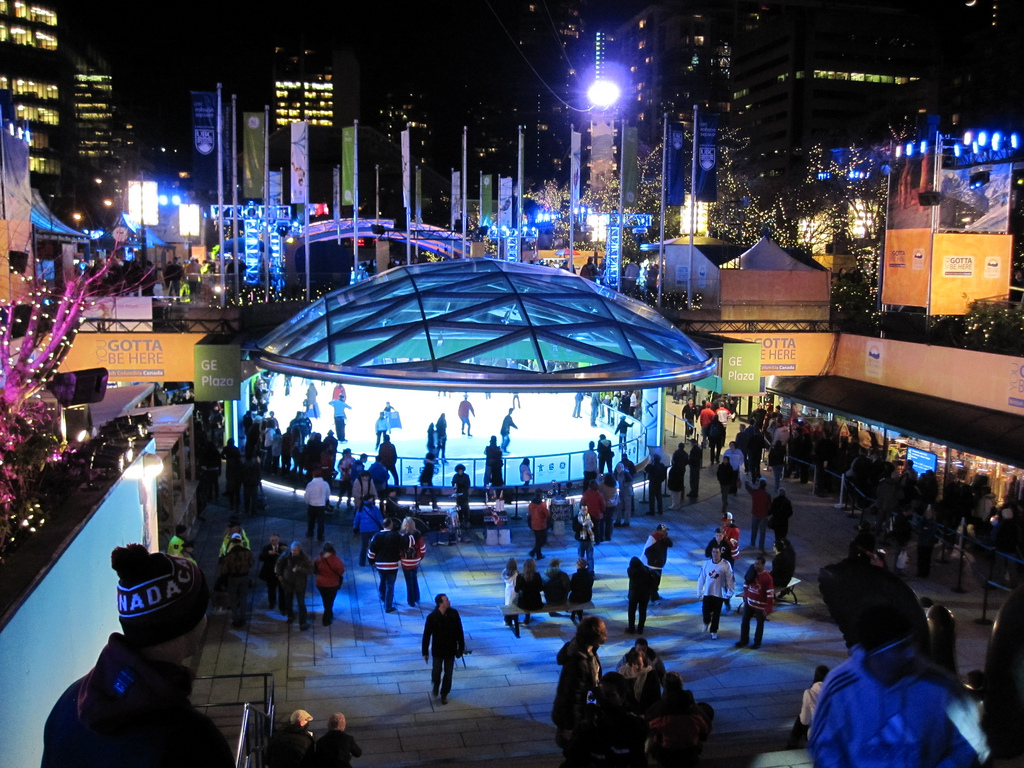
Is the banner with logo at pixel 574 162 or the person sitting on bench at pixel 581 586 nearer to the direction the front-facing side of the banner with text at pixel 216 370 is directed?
the person sitting on bench

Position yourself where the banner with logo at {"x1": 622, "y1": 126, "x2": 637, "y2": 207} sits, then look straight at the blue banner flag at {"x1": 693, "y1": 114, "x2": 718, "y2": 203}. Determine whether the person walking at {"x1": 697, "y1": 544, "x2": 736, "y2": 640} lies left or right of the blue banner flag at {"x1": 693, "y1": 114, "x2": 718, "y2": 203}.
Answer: right

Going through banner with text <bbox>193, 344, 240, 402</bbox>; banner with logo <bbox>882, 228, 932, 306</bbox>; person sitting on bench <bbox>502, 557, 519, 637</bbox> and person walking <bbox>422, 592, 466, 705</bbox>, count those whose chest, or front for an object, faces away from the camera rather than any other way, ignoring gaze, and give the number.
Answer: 1

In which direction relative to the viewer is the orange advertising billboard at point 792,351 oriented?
toward the camera

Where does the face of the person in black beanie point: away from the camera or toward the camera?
away from the camera

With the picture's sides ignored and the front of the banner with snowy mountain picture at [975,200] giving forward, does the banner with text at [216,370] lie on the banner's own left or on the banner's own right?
on the banner's own right

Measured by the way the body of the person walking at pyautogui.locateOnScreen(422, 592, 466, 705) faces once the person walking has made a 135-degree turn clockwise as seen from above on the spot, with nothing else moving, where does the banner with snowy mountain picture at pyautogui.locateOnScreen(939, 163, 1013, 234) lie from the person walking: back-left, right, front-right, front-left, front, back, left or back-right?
right

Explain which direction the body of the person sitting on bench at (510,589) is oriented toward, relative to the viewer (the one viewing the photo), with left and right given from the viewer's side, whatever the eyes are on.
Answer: facing away from the viewer

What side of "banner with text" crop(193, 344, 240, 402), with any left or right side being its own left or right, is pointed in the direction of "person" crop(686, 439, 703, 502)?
left

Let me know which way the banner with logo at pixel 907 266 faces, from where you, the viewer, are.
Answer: facing the viewer
